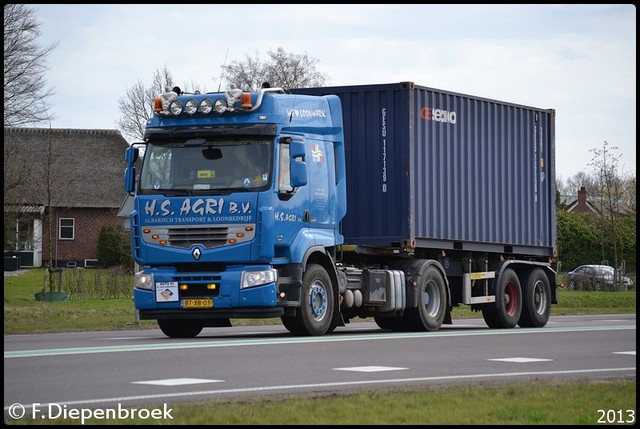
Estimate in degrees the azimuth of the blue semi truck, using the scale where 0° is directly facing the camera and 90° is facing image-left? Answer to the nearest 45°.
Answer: approximately 45°
